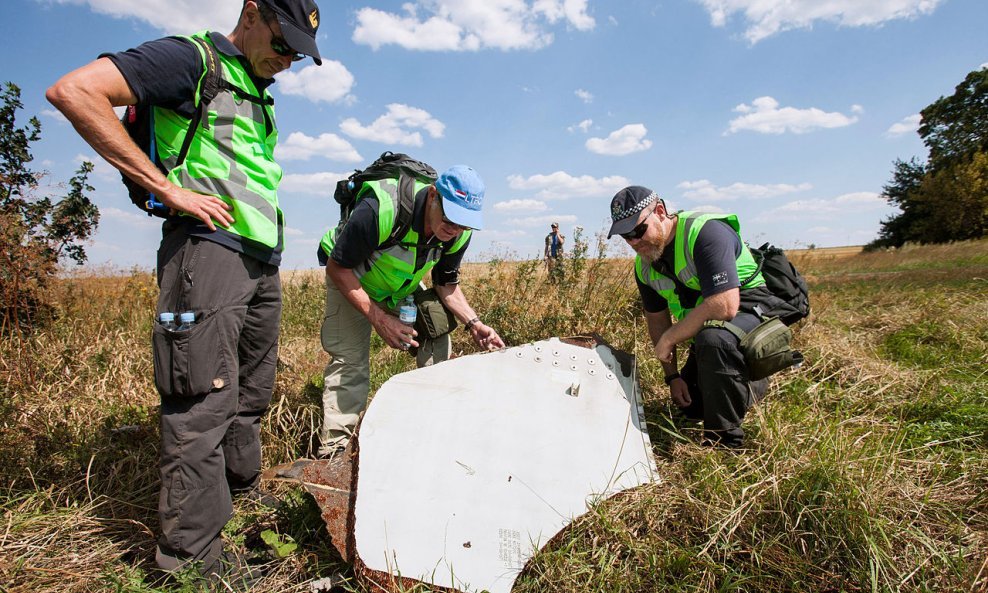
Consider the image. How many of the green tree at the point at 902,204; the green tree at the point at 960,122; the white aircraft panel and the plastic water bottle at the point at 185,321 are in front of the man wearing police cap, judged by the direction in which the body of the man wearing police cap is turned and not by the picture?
2

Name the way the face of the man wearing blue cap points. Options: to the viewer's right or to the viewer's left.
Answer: to the viewer's right

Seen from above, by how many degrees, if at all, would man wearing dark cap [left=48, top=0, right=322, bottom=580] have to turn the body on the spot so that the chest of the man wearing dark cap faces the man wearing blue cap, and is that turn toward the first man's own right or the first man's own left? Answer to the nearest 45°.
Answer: approximately 90° to the first man's own left

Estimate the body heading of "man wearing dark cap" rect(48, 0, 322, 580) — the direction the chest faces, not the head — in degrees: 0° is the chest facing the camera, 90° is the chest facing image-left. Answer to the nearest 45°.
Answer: approximately 315°

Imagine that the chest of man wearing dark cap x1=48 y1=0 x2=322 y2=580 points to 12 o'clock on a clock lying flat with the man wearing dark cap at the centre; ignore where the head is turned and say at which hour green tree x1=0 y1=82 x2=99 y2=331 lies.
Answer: The green tree is roughly at 7 o'clock from the man wearing dark cap.

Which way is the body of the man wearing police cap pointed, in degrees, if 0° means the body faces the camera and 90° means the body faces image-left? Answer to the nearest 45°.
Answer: approximately 45°
